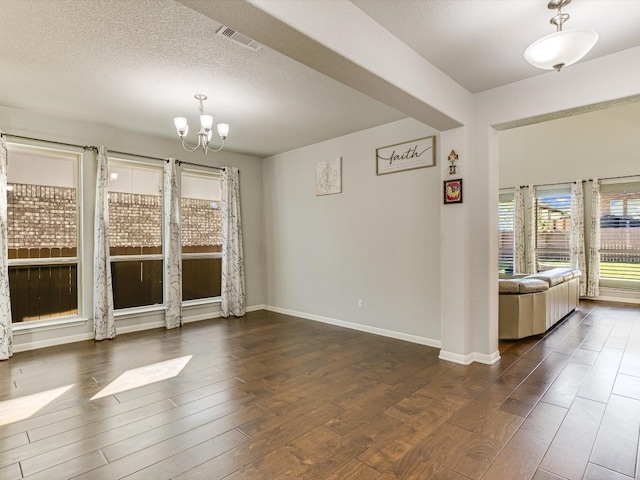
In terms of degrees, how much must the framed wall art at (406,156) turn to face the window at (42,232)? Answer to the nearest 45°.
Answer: approximately 45° to its right

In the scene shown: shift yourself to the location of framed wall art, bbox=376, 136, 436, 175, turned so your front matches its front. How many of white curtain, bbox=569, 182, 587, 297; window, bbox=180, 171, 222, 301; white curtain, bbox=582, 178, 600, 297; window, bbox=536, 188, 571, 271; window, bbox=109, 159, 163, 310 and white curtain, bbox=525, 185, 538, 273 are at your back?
4

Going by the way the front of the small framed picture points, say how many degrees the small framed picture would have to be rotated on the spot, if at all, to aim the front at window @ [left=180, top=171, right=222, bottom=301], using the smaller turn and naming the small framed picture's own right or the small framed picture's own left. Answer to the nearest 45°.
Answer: approximately 45° to the small framed picture's own right

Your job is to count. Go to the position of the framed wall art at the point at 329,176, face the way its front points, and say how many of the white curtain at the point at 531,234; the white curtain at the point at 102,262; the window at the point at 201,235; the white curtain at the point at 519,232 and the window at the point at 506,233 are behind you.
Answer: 3

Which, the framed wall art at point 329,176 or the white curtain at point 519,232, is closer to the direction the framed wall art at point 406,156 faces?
the framed wall art

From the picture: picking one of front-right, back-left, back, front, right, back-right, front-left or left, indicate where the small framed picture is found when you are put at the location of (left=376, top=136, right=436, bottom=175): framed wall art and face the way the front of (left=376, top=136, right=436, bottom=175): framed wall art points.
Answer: left

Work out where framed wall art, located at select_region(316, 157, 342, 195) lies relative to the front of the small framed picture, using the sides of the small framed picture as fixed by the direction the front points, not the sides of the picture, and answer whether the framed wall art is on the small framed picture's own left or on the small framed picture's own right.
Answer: on the small framed picture's own right

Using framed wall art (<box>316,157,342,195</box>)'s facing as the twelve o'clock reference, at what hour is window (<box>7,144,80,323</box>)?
The window is roughly at 1 o'clock from the framed wall art.

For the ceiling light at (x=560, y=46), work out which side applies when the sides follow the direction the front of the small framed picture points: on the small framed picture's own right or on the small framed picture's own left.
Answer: on the small framed picture's own left

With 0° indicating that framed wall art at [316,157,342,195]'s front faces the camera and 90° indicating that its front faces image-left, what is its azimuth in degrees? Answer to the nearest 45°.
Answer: approximately 45°

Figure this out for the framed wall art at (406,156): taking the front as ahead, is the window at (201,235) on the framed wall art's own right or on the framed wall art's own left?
on the framed wall art's own right
